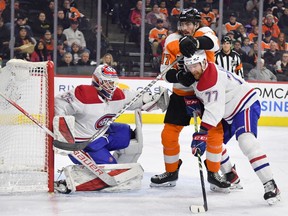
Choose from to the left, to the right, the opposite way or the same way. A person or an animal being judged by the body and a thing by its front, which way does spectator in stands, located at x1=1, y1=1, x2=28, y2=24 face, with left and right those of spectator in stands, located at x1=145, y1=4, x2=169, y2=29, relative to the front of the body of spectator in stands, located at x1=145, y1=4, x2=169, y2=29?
the same way

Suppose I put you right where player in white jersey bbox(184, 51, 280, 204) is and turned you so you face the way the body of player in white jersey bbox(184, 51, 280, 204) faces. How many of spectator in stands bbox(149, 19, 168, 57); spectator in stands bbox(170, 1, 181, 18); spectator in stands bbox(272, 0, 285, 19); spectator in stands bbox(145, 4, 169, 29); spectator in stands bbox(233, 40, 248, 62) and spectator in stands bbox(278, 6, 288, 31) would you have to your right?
6

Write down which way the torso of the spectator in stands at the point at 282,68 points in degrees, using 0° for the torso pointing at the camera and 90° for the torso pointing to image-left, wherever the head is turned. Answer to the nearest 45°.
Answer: approximately 0°

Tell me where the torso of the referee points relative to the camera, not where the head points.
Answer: toward the camera

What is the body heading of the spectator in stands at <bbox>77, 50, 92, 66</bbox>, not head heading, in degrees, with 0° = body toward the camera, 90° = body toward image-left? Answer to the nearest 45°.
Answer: approximately 0°

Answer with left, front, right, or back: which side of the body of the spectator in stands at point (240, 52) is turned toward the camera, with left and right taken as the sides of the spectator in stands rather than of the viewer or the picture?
front

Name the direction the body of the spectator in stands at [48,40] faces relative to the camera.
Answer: toward the camera

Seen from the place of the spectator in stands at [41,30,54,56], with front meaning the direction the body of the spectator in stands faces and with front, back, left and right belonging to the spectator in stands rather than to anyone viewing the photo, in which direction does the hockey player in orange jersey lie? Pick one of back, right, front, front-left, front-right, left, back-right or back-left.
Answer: front

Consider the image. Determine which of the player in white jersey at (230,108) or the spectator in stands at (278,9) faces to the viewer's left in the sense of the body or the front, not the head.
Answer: the player in white jersey

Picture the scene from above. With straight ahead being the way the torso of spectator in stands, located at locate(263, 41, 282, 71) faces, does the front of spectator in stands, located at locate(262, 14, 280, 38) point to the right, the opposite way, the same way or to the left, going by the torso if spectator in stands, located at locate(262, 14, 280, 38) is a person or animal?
the same way

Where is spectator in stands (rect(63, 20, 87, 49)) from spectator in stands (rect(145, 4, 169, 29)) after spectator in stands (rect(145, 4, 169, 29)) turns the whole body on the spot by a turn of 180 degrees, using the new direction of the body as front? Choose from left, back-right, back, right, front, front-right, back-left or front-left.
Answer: left

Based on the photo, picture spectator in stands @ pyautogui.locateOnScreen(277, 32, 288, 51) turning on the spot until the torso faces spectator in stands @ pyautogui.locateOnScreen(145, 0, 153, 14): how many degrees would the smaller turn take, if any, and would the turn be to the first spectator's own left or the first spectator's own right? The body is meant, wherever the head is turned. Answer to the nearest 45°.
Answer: approximately 90° to the first spectator's own right

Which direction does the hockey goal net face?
to the viewer's right

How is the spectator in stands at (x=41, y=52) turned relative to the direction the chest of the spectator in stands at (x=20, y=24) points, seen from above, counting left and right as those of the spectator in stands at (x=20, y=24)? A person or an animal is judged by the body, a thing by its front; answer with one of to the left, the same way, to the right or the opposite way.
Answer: the same way

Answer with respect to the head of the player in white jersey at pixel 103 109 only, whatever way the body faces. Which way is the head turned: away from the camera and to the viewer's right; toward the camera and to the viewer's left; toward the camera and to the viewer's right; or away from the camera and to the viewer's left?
toward the camera and to the viewer's right

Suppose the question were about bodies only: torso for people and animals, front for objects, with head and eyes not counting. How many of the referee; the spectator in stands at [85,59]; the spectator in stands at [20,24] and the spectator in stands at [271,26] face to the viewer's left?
0

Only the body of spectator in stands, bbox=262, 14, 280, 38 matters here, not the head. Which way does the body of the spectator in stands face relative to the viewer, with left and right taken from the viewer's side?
facing the viewer

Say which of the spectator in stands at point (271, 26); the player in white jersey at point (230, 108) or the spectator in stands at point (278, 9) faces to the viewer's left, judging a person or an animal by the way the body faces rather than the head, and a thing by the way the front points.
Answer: the player in white jersey
